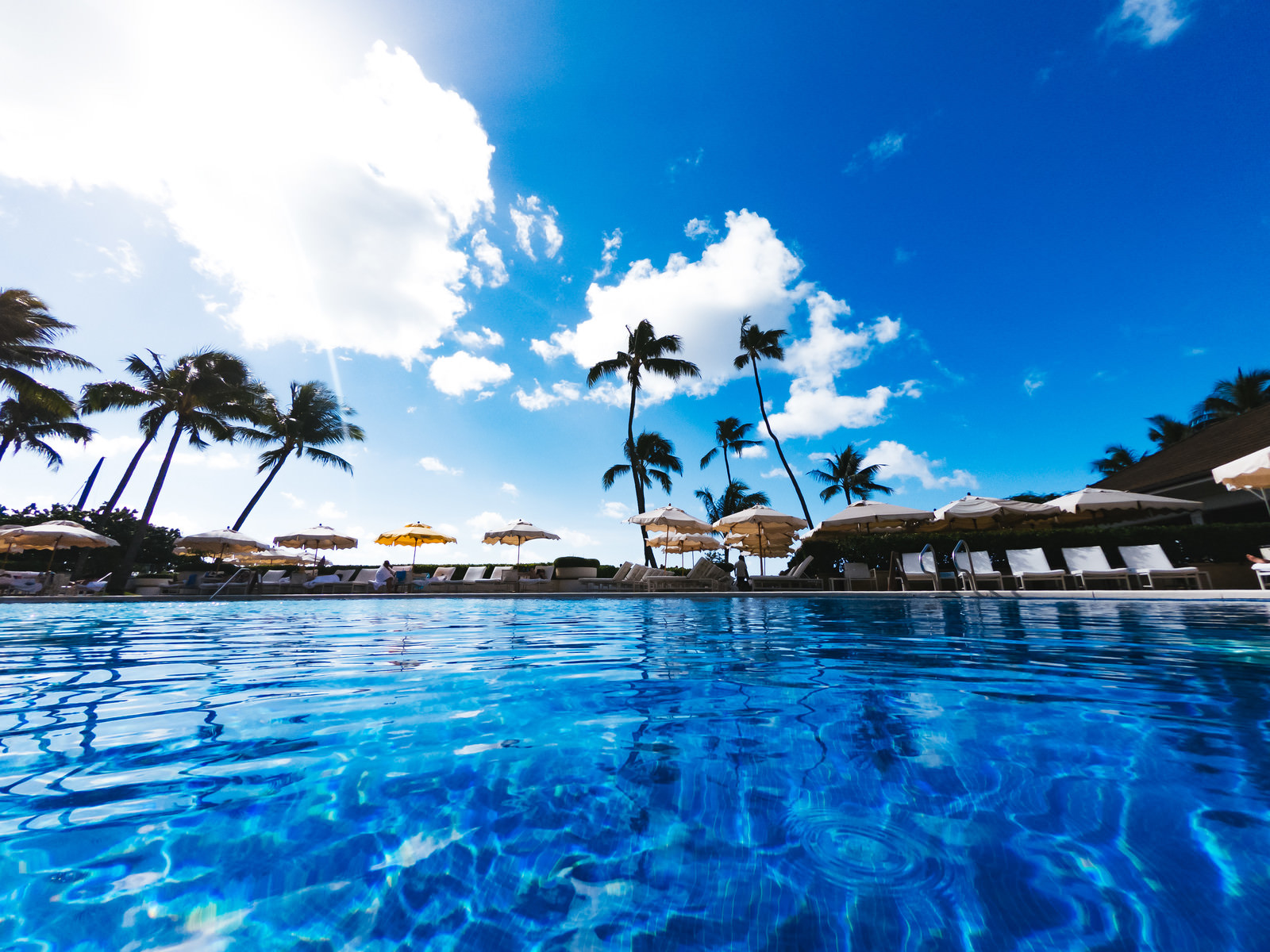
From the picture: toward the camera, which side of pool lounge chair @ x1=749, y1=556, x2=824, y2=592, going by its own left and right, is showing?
left

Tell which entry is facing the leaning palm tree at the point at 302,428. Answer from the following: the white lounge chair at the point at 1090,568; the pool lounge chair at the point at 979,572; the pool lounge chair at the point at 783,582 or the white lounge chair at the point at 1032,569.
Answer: the pool lounge chair at the point at 783,582

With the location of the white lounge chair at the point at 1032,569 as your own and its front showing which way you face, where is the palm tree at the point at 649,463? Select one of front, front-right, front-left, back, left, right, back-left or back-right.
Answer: back-right

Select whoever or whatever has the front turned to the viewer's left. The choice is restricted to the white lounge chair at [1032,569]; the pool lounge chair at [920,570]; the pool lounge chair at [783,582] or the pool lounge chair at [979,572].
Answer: the pool lounge chair at [783,582]

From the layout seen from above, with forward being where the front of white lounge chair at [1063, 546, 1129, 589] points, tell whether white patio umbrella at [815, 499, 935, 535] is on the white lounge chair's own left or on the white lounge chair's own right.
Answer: on the white lounge chair's own right

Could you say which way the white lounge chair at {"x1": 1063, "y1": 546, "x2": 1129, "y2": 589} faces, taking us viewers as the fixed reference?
facing the viewer and to the right of the viewer

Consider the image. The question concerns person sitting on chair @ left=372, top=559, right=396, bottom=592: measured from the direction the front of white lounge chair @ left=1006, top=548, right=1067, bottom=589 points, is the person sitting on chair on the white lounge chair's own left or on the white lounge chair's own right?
on the white lounge chair's own right
